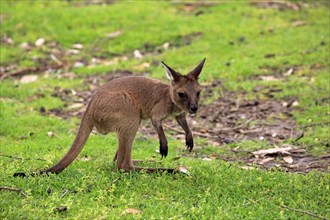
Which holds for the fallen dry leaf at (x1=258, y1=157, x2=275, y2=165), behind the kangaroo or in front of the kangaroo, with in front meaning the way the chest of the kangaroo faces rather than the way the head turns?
in front

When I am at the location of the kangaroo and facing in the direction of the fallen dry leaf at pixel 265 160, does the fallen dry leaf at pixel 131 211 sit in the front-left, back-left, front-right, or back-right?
back-right

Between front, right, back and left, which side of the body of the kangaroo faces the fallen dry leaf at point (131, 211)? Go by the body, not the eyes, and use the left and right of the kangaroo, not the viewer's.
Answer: right

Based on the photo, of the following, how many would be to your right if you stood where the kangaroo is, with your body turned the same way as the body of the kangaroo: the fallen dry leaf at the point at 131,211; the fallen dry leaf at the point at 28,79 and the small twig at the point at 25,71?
1

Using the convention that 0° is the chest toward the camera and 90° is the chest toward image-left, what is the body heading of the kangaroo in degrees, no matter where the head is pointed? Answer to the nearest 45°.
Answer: approximately 270°

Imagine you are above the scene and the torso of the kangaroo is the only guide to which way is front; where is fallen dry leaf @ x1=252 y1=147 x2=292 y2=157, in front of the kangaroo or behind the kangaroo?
in front

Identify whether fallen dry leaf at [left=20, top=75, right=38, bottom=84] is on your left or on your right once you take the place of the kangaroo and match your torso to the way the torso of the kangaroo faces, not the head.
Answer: on your left

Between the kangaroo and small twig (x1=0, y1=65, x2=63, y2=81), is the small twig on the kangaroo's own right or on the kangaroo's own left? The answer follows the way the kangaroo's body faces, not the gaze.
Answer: on the kangaroo's own left
